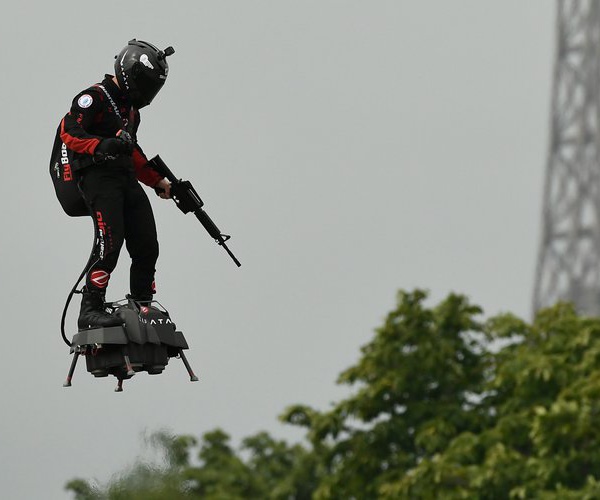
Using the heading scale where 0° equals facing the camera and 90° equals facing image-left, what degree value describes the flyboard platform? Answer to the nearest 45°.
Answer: approximately 315°
